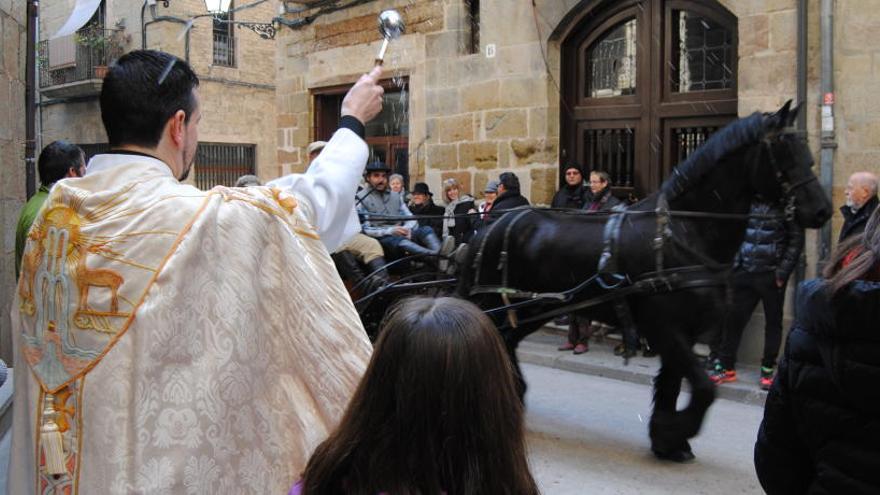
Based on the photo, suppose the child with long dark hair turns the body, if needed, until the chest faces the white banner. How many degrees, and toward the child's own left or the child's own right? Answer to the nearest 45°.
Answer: approximately 45° to the child's own left

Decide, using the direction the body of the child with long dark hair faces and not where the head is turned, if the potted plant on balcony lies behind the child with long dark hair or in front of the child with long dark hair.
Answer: in front

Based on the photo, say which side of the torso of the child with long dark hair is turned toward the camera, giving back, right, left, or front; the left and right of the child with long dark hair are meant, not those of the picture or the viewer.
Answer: back

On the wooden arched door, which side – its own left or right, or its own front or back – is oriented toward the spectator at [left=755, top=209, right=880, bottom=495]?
front

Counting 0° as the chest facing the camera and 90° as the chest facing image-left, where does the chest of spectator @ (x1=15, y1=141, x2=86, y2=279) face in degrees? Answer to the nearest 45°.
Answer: approximately 225°

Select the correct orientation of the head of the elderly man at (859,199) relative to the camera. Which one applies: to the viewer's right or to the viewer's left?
to the viewer's left

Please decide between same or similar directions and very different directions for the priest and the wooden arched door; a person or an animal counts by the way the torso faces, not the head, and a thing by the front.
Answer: very different directions

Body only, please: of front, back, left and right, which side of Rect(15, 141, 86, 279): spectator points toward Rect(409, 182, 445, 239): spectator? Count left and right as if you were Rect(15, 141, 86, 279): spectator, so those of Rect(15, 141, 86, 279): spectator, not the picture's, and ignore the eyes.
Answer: front

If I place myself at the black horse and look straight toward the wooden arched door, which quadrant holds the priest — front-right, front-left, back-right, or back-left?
back-left

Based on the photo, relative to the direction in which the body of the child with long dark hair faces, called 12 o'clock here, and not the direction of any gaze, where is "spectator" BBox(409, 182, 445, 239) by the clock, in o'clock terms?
The spectator is roughly at 12 o'clock from the child with long dark hair.
